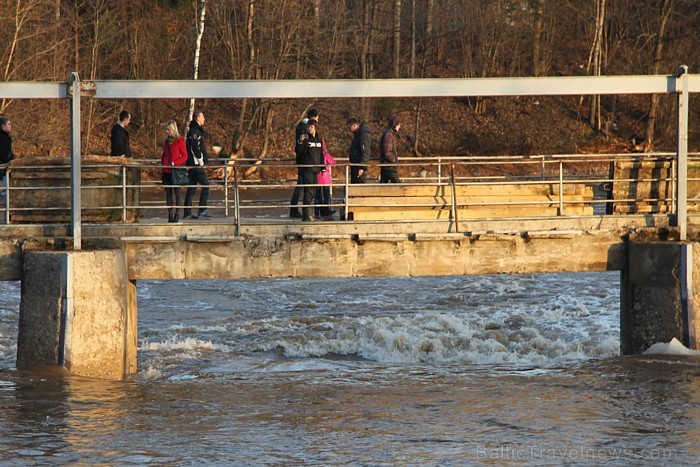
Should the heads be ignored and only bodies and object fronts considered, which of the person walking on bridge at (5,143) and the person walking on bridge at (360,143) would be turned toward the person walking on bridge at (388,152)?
the person walking on bridge at (5,143)

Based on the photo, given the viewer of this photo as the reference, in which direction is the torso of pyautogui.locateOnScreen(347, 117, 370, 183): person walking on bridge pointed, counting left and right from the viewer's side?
facing to the left of the viewer

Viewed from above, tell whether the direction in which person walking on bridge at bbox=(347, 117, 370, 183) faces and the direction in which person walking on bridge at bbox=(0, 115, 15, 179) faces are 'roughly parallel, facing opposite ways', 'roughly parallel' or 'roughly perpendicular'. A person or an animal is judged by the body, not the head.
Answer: roughly parallel, facing opposite ways

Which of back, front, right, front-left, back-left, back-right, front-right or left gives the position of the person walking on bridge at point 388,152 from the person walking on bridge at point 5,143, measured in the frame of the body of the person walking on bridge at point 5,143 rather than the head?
front

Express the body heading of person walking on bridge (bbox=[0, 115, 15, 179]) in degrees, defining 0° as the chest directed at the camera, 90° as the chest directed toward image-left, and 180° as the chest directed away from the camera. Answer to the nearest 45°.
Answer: approximately 270°

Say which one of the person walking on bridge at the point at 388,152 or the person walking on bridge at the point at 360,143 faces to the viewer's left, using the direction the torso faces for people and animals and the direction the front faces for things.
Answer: the person walking on bridge at the point at 360,143
